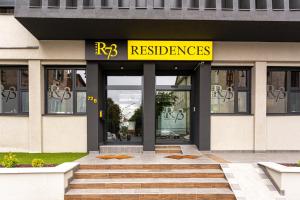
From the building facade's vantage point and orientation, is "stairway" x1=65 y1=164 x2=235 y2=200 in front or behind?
in front

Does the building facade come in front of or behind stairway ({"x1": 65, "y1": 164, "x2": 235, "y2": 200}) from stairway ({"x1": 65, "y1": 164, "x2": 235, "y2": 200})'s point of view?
behind

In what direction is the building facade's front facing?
toward the camera

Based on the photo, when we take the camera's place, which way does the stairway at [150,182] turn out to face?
facing the viewer

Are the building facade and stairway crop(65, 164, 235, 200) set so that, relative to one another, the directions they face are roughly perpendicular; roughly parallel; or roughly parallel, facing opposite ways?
roughly parallel

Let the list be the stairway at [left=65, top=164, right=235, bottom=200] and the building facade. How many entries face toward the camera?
2
